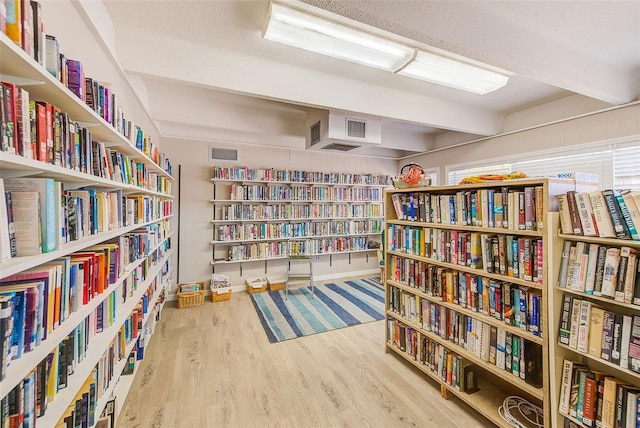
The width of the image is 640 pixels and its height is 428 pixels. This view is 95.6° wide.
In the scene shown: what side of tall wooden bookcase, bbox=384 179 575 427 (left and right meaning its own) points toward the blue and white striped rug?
right

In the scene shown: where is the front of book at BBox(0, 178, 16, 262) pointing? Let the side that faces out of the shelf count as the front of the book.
to the viewer's right

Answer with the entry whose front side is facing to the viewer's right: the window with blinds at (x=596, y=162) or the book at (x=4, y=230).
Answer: the book

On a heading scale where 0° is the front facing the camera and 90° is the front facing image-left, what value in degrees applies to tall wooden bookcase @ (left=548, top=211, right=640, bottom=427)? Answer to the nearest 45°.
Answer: approximately 45°

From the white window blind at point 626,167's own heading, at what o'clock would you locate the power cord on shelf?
The power cord on shelf is roughly at 11 o'clock from the white window blind.

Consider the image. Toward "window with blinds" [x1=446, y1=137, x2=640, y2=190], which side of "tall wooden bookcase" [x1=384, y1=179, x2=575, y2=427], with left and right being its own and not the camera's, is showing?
back

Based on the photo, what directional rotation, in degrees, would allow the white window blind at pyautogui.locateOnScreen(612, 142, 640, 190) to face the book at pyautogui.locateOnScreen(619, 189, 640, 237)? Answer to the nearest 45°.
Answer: approximately 45° to its left

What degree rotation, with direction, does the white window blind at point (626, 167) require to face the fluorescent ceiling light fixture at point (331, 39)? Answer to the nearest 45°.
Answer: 0° — it already faces it
